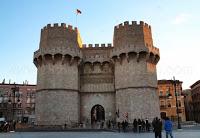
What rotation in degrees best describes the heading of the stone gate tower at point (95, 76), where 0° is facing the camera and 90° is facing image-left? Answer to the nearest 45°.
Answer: approximately 0°
